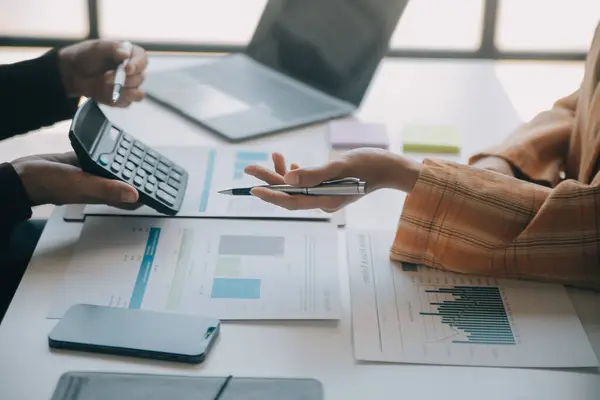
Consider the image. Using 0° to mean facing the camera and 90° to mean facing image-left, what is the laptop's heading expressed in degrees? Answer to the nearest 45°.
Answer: approximately 45°

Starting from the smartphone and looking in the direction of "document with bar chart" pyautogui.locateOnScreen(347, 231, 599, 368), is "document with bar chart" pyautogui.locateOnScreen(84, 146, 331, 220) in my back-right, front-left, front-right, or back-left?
front-left

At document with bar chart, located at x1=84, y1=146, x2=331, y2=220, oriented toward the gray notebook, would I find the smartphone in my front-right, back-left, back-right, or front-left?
front-right
